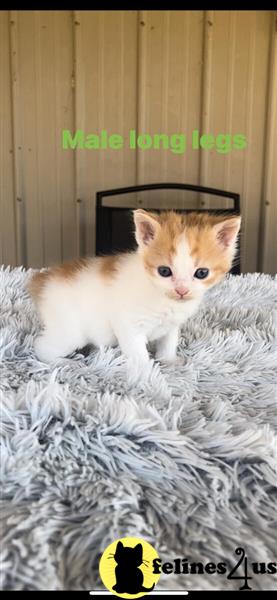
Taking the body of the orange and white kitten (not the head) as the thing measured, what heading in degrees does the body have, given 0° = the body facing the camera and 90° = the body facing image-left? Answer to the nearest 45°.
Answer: approximately 315°
